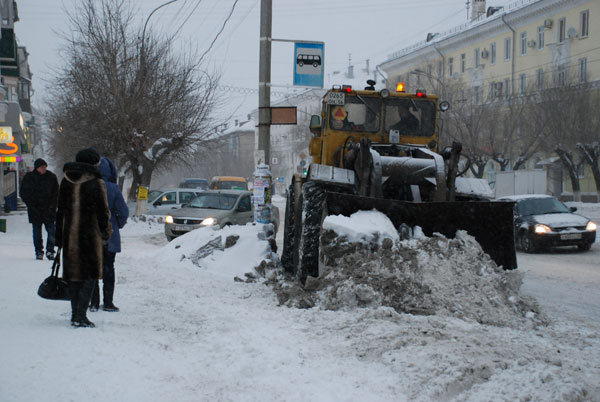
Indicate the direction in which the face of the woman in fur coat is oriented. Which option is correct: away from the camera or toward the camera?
away from the camera

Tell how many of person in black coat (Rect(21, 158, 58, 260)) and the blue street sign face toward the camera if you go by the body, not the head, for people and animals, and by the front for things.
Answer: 2

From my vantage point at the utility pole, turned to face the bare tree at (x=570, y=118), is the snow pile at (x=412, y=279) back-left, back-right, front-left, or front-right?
back-right

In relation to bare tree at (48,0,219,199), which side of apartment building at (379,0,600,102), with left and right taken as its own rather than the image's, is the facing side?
front

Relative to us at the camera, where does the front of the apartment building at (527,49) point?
facing the viewer and to the left of the viewer

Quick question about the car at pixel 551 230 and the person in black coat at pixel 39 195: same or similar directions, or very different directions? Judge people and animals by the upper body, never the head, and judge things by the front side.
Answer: same or similar directions

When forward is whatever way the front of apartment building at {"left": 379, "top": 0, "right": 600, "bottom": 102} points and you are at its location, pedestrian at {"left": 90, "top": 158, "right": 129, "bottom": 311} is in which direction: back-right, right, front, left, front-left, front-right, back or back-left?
front-left

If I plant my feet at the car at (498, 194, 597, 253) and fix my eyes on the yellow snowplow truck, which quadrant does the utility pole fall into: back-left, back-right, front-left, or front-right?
front-right

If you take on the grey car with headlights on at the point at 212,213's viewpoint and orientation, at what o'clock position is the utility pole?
The utility pole is roughly at 10 o'clock from the grey car with headlights on.

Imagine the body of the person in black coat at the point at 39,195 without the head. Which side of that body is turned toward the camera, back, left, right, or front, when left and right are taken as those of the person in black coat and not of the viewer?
front

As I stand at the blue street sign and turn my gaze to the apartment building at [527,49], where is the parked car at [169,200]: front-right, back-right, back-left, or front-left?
front-left

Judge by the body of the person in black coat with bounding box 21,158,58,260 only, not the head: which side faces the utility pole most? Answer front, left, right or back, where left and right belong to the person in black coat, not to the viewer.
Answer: left

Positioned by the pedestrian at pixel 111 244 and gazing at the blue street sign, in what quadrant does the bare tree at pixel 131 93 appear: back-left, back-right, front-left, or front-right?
front-left

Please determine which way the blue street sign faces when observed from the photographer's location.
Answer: facing the viewer

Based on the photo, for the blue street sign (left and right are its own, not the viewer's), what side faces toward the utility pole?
right
